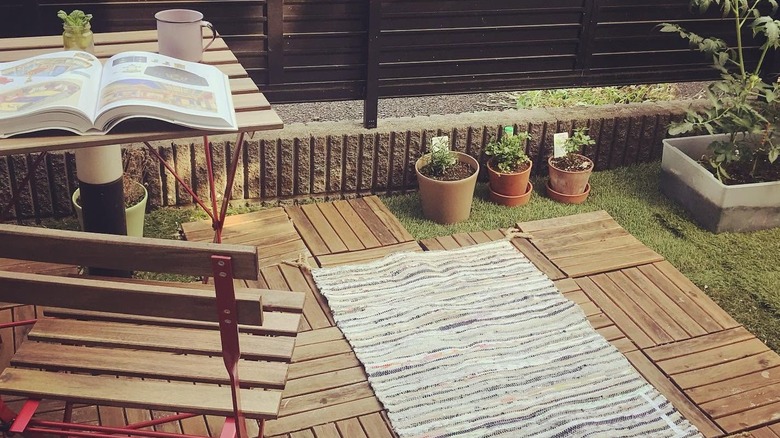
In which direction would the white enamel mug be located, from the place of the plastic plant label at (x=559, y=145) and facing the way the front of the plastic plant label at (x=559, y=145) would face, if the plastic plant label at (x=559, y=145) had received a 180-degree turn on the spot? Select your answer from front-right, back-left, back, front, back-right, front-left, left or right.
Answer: back-left

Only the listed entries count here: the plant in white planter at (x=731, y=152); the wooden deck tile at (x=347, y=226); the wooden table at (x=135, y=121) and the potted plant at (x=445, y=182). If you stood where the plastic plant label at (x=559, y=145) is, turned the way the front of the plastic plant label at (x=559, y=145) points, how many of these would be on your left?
1

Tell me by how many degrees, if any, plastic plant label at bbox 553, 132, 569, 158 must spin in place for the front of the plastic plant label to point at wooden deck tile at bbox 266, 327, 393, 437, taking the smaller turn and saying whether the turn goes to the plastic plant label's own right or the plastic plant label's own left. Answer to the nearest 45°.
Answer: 0° — it already faces it

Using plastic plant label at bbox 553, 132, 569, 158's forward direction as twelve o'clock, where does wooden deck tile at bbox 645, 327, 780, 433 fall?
The wooden deck tile is roughly at 11 o'clock from the plastic plant label.

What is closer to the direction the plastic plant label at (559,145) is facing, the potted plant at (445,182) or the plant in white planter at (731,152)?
the potted plant

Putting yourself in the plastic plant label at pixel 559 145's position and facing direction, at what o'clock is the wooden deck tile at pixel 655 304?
The wooden deck tile is roughly at 11 o'clock from the plastic plant label.

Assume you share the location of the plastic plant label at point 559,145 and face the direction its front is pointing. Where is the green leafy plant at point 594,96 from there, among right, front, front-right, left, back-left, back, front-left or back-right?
back

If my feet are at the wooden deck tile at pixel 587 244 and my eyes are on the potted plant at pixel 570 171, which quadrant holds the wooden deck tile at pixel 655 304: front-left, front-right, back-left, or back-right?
back-right

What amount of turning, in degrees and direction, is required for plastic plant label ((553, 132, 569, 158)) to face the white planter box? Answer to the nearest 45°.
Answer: approximately 90° to its left

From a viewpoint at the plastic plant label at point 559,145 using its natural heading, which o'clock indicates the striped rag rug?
The striped rag rug is roughly at 12 o'clock from the plastic plant label.

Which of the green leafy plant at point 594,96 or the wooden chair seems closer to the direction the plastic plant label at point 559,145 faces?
the wooden chair

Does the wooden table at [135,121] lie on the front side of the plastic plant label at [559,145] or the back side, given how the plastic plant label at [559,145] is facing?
on the front side

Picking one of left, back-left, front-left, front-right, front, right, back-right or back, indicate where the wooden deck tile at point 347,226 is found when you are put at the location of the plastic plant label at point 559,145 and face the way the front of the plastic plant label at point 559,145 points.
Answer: front-right

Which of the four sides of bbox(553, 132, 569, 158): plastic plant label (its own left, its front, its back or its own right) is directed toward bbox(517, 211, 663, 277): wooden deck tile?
front

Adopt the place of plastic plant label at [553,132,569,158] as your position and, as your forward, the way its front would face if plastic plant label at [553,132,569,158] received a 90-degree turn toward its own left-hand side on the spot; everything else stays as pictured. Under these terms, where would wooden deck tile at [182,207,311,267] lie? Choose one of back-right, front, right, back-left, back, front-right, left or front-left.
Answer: back-right

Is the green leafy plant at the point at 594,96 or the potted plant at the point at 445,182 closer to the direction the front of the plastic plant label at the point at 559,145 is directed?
the potted plant

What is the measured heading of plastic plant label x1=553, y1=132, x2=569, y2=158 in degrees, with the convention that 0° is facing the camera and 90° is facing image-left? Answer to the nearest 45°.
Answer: approximately 0°
